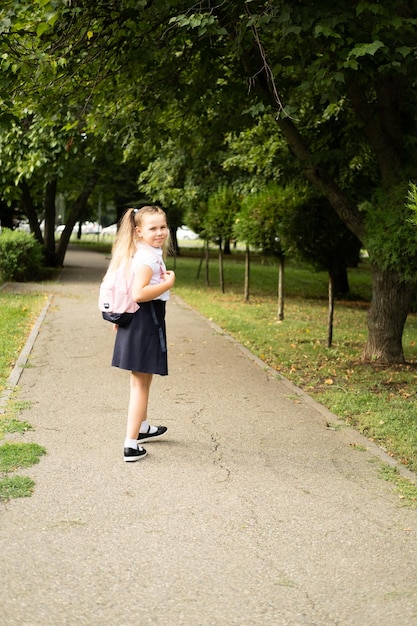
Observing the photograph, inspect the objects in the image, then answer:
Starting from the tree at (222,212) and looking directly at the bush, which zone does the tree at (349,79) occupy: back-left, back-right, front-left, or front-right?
back-left

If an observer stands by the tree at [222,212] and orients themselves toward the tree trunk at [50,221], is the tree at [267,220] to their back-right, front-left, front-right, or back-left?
back-left

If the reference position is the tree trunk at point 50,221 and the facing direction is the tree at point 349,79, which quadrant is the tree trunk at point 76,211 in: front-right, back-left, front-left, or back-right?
front-left

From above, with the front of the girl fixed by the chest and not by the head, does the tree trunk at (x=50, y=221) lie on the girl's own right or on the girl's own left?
on the girl's own left

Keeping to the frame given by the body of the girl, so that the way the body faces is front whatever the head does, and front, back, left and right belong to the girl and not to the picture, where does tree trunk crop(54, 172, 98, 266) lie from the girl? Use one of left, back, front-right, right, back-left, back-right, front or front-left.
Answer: left

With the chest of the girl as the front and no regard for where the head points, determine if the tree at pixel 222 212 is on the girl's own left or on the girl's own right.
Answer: on the girl's own left

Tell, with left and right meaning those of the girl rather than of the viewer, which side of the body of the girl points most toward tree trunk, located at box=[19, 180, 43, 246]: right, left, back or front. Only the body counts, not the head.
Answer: left

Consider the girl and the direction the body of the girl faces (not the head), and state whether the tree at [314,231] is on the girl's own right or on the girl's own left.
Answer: on the girl's own left

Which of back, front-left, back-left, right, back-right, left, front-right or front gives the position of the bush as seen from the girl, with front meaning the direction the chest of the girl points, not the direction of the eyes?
left

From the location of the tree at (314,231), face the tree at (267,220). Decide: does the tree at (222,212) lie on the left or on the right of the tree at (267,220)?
right

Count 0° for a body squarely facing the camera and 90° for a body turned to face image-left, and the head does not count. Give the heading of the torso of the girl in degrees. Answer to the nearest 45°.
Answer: approximately 270°

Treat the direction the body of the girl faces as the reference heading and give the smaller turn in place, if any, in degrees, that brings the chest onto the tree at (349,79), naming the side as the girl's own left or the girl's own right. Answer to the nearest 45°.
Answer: approximately 45° to the girl's own left
